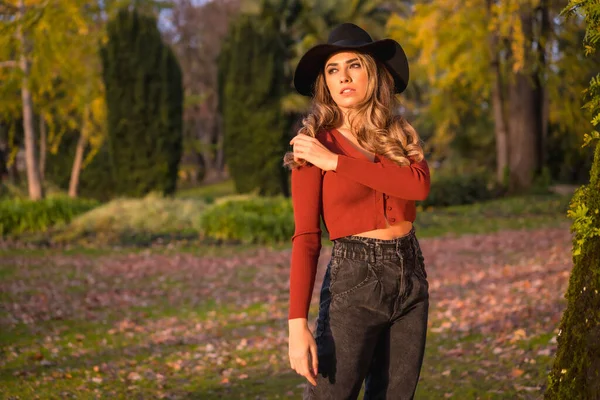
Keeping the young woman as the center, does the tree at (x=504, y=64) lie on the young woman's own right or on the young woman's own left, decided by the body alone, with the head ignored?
on the young woman's own left

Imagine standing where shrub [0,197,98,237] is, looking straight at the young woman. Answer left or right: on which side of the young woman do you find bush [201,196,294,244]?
left

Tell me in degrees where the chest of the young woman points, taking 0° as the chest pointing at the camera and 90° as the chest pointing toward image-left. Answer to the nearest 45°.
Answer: approximately 315°

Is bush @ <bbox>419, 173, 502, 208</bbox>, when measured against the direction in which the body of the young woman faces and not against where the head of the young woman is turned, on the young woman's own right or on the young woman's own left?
on the young woman's own left
